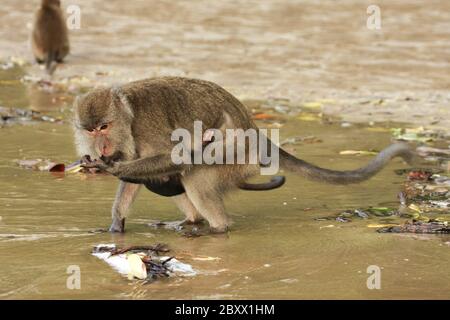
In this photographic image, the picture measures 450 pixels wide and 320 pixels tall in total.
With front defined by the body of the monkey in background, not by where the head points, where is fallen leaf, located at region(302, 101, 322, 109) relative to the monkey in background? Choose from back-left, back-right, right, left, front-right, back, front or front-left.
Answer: back-right

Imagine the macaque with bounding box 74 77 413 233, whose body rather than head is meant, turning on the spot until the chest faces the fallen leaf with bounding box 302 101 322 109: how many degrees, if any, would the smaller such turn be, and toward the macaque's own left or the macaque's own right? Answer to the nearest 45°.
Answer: approximately 90° to the macaque's own right

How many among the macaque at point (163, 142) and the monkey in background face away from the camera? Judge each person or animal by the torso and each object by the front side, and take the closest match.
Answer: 1

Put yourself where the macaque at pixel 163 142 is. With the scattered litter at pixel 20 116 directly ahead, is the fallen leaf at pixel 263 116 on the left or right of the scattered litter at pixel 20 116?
right

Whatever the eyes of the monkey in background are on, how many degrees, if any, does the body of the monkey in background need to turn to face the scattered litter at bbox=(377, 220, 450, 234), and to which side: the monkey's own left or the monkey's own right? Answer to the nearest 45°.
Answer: approximately 180°

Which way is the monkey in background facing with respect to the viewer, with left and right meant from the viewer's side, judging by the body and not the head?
facing away from the viewer

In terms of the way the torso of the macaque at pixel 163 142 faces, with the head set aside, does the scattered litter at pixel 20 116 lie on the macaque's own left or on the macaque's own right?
on the macaque's own right

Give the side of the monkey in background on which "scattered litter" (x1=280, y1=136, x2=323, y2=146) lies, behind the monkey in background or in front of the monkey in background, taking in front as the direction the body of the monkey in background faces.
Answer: behind

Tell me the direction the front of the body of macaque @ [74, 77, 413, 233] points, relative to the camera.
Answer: to the viewer's left

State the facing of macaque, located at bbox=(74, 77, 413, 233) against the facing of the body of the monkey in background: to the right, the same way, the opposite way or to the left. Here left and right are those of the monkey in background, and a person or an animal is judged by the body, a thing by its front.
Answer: to the left

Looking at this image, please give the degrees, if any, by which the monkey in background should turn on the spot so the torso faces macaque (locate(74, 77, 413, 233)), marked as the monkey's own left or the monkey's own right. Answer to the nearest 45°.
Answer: approximately 180°

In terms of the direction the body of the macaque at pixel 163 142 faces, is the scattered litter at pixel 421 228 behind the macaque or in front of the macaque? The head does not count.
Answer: behind

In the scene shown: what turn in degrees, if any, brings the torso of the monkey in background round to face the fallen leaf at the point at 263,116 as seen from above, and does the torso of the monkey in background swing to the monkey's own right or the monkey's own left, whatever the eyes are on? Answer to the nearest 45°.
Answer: approximately 135° to the monkey's own right

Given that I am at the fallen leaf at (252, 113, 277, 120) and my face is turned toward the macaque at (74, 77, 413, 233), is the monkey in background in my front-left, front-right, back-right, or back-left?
back-right
